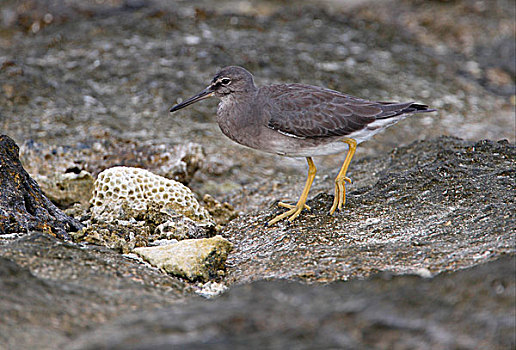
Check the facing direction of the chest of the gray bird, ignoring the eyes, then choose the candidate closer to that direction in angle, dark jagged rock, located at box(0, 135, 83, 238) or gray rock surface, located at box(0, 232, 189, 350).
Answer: the dark jagged rock

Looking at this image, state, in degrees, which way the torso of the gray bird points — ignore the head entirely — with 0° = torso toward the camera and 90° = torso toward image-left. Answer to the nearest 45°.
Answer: approximately 90°

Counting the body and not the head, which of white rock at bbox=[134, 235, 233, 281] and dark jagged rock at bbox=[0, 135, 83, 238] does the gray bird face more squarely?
the dark jagged rock

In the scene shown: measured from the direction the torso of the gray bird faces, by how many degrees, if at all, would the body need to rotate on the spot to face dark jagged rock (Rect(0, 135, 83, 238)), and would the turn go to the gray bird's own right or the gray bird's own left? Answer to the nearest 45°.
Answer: approximately 45° to the gray bird's own left

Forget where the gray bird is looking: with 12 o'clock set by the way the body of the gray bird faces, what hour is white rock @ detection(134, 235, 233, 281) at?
The white rock is roughly at 10 o'clock from the gray bird.

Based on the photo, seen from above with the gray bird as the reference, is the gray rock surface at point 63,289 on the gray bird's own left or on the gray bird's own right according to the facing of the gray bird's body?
on the gray bird's own left

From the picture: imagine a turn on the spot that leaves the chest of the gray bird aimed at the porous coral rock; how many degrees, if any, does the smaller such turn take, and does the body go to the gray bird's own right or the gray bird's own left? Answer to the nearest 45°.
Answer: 0° — it already faces it

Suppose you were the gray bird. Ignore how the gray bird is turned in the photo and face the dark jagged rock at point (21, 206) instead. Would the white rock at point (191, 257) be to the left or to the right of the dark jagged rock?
left

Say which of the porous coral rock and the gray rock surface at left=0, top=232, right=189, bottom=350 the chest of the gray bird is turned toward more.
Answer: the porous coral rock
